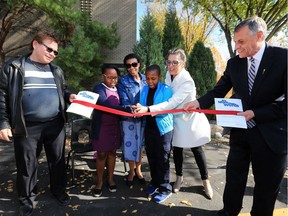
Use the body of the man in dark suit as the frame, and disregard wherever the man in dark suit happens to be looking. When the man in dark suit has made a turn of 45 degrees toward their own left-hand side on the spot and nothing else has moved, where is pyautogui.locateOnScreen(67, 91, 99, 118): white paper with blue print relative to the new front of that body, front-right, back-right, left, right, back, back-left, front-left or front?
right

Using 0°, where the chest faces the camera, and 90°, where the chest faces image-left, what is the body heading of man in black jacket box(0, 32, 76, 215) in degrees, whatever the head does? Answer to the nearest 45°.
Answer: approximately 315°

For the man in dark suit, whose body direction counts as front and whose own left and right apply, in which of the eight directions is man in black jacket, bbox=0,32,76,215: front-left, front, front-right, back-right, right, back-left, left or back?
front-right

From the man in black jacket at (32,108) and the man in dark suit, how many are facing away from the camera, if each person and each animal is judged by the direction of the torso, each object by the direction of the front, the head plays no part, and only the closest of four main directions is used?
0

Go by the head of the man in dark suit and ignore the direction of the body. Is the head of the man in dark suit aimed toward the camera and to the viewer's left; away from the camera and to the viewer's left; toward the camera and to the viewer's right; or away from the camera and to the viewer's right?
toward the camera and to the viewer's left

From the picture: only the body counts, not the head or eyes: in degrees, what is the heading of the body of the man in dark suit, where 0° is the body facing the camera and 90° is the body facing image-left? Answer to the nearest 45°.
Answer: approximately 45°

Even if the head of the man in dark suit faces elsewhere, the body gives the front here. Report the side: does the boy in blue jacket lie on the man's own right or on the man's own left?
on the man's own right

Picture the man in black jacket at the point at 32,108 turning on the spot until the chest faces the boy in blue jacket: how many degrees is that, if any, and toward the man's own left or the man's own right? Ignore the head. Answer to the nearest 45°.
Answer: approximately 45° to the man's own left
